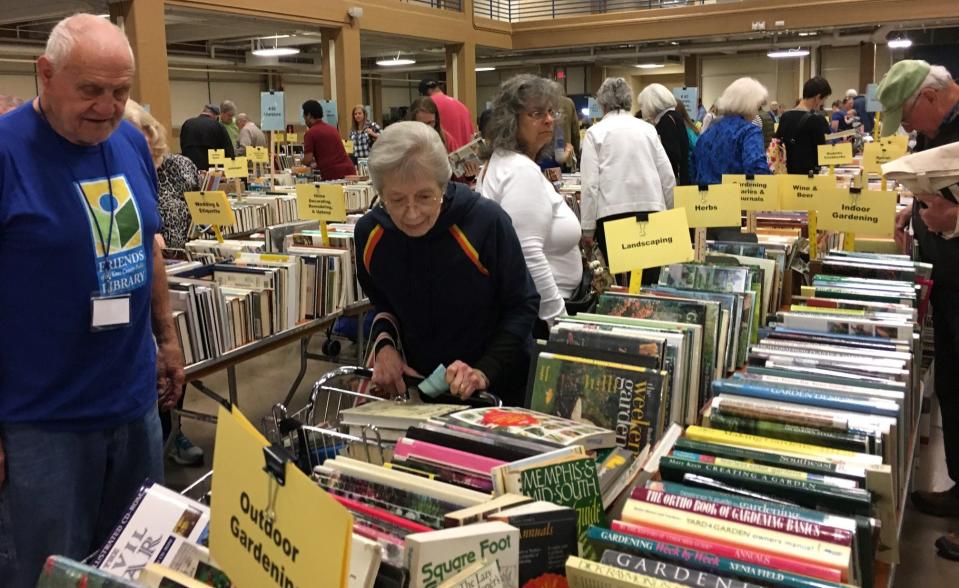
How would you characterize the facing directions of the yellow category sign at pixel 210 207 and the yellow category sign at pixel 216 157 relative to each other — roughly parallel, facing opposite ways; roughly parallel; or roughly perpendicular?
roughly parallel

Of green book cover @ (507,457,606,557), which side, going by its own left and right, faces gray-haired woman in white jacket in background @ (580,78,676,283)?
back

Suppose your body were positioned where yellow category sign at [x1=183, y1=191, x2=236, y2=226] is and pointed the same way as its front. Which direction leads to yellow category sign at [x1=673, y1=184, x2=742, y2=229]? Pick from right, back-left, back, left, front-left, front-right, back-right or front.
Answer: front-left

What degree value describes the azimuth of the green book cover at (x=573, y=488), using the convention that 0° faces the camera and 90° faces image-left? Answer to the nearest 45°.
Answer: approximately 0°

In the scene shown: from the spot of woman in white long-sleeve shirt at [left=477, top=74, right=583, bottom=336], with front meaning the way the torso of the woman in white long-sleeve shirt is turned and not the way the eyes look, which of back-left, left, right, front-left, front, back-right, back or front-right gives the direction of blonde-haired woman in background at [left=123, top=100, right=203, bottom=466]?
back-left

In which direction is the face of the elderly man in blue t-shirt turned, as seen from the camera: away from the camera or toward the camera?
toward the camera

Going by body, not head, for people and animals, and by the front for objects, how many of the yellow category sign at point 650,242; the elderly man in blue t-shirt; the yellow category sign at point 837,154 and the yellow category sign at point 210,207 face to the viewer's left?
0

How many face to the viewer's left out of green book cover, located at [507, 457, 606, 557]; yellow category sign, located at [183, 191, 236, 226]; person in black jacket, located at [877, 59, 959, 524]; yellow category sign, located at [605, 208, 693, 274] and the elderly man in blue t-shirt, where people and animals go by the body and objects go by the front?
1

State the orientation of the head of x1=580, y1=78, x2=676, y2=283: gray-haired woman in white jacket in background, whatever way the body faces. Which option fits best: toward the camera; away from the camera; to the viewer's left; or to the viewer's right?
away from the camera

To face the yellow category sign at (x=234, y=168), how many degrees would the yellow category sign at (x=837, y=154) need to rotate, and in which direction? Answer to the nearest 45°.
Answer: approximately 90° to its right

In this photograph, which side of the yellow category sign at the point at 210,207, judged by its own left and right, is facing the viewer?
front

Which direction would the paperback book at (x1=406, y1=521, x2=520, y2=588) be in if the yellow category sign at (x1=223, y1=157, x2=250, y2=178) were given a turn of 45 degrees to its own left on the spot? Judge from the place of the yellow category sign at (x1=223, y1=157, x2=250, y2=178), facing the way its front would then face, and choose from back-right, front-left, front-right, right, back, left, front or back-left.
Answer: front-right

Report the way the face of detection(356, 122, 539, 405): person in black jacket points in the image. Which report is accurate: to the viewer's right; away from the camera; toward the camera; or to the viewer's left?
toward the camera

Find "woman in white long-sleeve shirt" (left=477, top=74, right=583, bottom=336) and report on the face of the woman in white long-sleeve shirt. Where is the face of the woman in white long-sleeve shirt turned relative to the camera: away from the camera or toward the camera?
toward the camera

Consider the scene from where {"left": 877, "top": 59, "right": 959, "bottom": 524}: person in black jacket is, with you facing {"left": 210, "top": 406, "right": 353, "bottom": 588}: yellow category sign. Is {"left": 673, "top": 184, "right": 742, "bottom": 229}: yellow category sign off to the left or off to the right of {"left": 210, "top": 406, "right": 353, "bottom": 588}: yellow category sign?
right

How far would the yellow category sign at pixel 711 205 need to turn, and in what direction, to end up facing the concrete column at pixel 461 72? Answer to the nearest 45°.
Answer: approximately 180°

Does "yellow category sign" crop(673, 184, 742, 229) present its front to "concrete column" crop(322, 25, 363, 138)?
no
